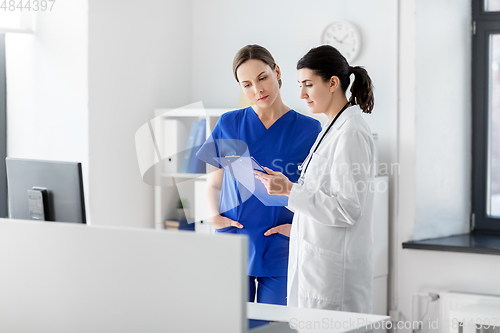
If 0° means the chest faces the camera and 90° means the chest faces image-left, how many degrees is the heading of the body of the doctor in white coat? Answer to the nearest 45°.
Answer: approximately 90°

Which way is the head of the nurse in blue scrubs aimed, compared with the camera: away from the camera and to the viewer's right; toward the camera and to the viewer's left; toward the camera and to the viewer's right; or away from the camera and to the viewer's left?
toward the camera and to the viewer's right

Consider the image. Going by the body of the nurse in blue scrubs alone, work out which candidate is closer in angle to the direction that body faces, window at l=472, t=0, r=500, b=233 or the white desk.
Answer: the white desk

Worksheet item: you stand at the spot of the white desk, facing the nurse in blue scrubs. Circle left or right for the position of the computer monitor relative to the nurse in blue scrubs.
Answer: left

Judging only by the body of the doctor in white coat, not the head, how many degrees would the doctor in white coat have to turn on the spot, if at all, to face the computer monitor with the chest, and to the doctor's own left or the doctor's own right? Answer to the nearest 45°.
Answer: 0° — they already face it

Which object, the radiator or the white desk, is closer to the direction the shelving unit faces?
the white desk

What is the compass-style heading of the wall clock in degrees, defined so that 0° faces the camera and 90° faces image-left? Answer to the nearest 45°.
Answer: approximately 0°

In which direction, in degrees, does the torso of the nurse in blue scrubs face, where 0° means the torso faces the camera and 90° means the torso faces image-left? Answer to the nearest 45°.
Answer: approximately 0°

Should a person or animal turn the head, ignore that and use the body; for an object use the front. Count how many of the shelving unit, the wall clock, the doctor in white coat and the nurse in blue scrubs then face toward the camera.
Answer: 3

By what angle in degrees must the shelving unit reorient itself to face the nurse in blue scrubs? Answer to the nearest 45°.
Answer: approximately 45° to its left

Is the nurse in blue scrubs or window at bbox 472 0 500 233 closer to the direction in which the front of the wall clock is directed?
the nurse in blue scrubs
